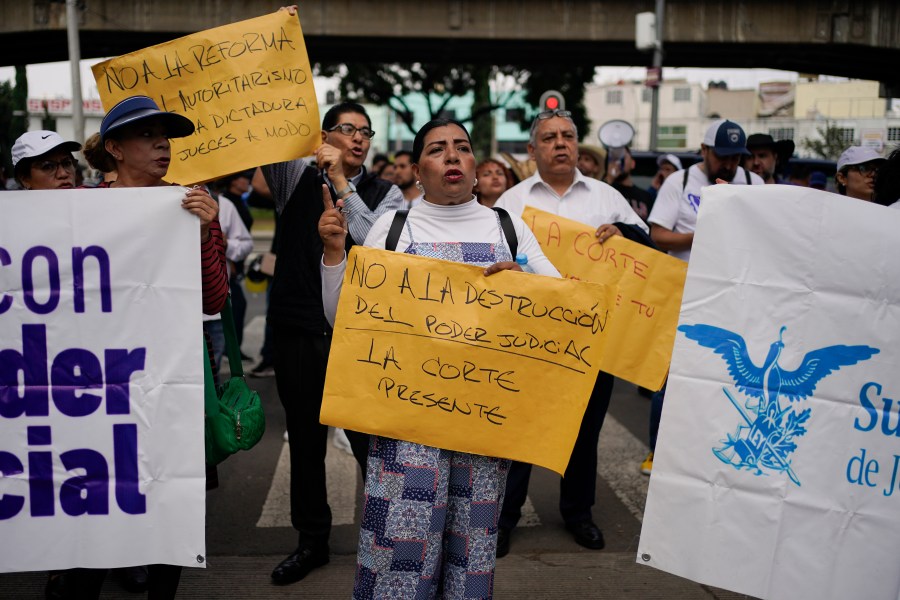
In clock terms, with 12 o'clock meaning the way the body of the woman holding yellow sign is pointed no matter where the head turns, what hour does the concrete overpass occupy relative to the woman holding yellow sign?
The concrete overpass is roughly at 6 o'clock from the woman holding yellow sign.

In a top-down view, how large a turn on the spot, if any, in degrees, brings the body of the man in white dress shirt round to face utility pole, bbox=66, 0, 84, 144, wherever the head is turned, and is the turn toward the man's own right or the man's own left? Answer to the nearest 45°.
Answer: approximately 135° to the man's own right

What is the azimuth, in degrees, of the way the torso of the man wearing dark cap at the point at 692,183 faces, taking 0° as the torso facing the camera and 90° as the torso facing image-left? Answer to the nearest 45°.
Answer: approximately 315°

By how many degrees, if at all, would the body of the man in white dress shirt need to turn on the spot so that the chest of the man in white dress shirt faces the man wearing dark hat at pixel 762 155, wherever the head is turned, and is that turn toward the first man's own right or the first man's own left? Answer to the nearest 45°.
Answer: approximately 135° to the first man's own left

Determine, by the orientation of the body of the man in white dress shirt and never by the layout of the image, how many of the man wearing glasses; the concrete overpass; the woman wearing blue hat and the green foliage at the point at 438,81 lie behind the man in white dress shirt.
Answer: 2

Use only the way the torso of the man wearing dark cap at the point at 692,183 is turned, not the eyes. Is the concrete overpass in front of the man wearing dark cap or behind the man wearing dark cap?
behind

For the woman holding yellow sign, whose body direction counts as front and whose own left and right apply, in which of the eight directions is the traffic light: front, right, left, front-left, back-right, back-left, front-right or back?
back

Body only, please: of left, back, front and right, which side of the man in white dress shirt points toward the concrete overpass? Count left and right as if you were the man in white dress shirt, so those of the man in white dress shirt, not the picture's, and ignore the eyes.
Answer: back
